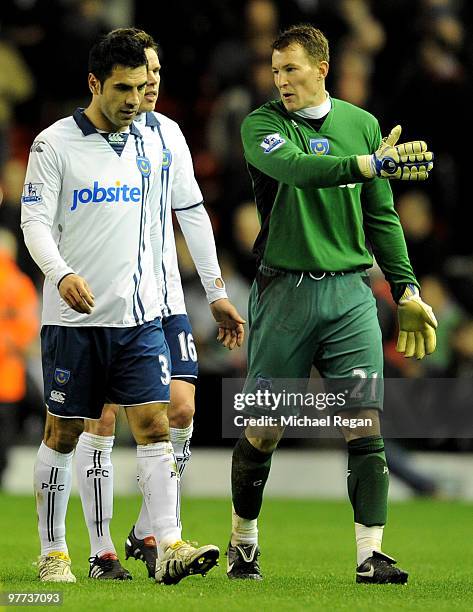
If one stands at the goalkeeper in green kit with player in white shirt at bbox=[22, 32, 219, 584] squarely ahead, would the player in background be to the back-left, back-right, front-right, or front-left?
front-right

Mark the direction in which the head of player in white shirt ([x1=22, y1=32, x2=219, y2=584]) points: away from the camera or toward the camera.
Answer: toward the camera

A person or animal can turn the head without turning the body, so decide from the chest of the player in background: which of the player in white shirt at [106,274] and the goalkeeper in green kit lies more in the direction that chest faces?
the player in white shirt

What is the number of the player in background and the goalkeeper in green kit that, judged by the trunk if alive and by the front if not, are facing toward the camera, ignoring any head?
2

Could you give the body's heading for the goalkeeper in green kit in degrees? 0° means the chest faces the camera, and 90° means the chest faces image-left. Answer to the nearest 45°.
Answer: approximately 0°

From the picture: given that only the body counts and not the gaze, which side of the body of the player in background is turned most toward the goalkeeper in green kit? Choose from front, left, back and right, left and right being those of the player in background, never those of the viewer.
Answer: left

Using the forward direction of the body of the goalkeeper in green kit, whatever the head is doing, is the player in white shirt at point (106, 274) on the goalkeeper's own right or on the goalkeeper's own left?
on the goalkeeper's own right

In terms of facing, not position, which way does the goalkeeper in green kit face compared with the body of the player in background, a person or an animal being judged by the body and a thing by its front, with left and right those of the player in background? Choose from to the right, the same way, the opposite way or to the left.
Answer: the same way

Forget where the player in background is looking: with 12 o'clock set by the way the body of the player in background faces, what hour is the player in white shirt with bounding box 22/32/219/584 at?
The player in white shirt is roughly at 1 o'clock from the player in background.

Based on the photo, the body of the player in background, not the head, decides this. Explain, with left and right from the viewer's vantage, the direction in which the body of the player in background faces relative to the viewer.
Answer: facing the viewer

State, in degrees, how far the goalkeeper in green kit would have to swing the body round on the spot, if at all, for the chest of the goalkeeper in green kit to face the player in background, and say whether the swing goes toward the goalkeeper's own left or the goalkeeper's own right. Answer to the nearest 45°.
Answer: approximately 90° to the goalkeeper's own right
